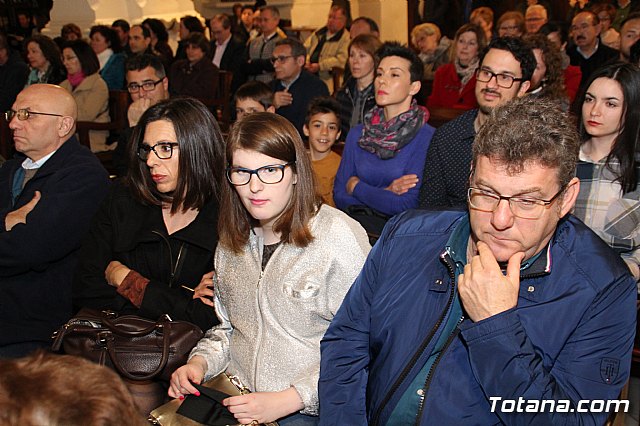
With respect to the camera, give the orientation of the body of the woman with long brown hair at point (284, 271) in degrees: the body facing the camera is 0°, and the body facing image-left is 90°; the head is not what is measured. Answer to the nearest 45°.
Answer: approximately 45°

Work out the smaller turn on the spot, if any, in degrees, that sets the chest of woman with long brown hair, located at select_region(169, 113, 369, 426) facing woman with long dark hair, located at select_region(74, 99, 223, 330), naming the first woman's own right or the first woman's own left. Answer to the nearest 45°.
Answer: approximately 90° to the first woman's own right

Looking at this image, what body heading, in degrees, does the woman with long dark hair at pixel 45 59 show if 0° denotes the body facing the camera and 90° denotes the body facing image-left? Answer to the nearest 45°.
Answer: approximately 45°

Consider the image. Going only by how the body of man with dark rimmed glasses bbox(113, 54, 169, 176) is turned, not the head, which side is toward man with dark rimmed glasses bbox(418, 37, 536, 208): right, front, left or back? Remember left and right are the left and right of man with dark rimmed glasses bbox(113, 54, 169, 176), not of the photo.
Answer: left
